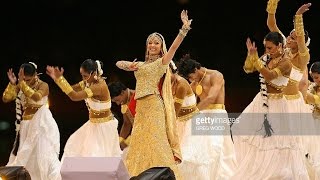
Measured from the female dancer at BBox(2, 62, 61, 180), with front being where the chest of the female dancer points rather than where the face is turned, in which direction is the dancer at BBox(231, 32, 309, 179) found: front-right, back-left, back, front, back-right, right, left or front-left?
left

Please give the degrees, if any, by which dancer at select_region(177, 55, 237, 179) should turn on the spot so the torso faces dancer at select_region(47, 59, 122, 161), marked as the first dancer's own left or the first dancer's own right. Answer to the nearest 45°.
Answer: approximately 45° to the first dancer's own right

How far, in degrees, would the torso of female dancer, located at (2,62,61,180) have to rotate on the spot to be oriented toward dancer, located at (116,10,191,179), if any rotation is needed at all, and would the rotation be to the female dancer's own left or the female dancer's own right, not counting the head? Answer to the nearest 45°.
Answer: approximately 90° to the female dancer's own left

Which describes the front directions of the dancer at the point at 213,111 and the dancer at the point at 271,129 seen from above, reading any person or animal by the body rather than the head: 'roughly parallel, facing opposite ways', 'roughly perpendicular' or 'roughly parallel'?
roughly parallel

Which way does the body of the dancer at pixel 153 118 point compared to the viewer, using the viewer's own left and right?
facing the viewer

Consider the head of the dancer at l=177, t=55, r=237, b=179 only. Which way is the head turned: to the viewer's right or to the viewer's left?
to the viewer's left

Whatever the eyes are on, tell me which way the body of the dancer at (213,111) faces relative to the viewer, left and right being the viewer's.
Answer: facing the viewer and to the left of the viewer

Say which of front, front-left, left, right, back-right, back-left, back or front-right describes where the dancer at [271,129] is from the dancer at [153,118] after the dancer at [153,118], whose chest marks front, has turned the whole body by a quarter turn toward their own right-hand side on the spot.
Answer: back

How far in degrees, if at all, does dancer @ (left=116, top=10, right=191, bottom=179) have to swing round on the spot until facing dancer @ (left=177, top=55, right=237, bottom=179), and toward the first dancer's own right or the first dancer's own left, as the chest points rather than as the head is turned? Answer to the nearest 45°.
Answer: approximately 135° to the first dancer's own left

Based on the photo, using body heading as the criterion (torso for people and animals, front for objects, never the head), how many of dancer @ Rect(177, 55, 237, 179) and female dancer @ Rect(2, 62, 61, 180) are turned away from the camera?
0

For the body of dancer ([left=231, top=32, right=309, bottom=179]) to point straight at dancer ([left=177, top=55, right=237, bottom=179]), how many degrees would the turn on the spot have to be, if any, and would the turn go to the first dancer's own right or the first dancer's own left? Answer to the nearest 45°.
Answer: approximately 90° to the first dancer's own right

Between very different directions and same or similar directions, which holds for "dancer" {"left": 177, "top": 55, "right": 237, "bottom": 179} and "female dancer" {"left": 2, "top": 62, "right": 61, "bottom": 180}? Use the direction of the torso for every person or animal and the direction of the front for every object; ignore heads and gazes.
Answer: same or similar directions

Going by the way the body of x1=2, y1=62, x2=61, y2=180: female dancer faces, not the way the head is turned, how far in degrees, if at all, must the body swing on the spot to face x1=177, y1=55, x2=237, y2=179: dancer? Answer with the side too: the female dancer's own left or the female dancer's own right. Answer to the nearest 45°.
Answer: approximately 135° to the female dancer's own left

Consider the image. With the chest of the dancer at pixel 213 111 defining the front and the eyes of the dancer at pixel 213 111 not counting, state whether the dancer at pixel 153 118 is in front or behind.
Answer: in front
